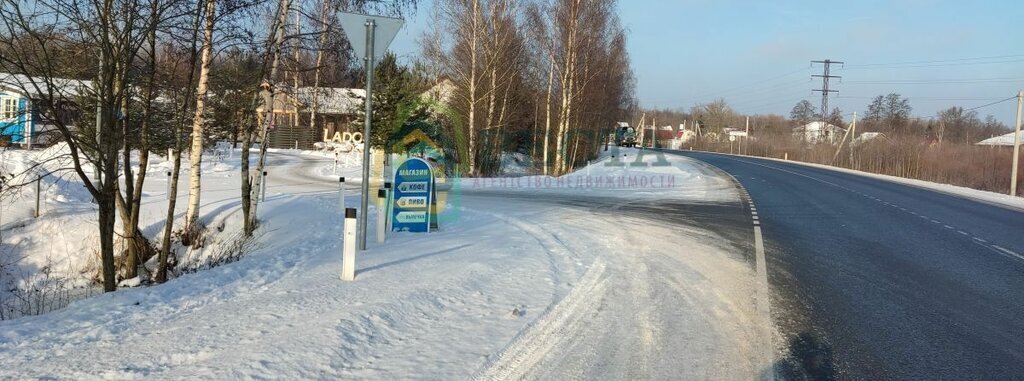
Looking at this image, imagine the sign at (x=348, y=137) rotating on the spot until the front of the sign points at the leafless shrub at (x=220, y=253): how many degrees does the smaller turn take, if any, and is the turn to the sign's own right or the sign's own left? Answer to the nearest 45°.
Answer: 0° — it already faces it

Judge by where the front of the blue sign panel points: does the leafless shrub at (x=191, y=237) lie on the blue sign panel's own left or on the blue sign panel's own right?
on the blue sign panel's own right

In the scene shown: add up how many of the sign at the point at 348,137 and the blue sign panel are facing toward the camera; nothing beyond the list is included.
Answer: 2

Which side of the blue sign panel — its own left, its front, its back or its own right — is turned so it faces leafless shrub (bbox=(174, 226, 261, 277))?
right

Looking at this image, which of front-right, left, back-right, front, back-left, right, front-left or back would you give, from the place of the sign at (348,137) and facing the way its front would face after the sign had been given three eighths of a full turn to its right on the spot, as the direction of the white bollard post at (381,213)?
back-left

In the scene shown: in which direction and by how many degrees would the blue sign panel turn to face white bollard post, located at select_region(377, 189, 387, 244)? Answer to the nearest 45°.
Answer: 0° — it already faces it

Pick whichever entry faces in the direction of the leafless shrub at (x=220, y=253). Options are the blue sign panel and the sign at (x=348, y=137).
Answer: the sign

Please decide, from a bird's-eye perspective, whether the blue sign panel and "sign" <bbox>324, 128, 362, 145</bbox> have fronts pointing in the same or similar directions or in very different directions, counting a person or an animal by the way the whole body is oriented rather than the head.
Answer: same or similar directions

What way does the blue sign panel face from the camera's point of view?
toward the camera

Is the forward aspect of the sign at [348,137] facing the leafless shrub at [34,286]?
yes

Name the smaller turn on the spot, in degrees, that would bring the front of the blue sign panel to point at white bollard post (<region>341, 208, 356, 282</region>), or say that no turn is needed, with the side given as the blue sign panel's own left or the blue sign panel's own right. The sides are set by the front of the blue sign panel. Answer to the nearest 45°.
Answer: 0° — it already faces it

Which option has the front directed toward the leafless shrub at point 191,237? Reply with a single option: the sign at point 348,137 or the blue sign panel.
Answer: the sign

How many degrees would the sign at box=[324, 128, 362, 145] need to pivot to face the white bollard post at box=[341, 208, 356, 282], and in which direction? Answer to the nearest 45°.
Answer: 0° — it already faces it
